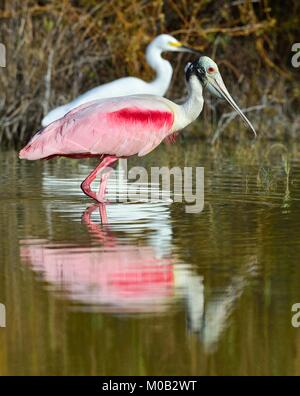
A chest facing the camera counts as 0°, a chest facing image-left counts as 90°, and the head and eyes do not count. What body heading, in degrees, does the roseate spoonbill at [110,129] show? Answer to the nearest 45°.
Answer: approximately 270°

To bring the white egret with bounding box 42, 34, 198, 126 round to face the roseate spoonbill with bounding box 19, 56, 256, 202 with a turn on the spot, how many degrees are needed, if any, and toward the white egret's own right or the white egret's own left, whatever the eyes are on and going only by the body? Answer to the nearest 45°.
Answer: approximately 90° to the white egret's own right

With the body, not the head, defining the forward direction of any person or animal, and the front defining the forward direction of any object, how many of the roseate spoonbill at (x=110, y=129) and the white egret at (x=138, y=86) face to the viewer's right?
2

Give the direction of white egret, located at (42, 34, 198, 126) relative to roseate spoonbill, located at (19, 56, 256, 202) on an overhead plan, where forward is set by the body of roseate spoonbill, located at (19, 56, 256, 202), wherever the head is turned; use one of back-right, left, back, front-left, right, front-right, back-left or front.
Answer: left

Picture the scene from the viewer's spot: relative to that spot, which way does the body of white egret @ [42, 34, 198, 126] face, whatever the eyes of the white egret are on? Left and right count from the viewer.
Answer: facing to the right of the viewer
